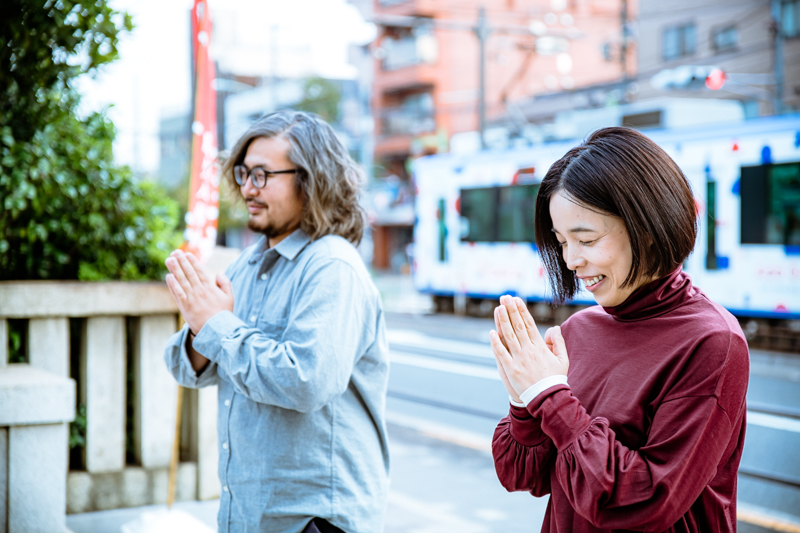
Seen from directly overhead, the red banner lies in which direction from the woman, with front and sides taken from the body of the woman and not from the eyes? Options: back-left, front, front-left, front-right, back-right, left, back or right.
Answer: right

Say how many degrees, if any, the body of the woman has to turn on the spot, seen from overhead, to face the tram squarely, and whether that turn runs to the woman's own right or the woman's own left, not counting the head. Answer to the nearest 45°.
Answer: approximately 135° to the woman's own right

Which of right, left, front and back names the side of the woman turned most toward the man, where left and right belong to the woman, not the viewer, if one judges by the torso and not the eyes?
right

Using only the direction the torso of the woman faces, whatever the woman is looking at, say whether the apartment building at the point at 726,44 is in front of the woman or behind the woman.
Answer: behind

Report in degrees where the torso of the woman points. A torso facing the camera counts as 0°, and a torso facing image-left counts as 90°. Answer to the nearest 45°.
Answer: approximately 45°

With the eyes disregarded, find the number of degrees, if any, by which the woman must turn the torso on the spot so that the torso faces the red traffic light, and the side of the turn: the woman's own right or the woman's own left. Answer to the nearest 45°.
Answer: approximately 135° to the woman's own right

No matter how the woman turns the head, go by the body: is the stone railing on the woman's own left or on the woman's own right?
on the woman's own right
